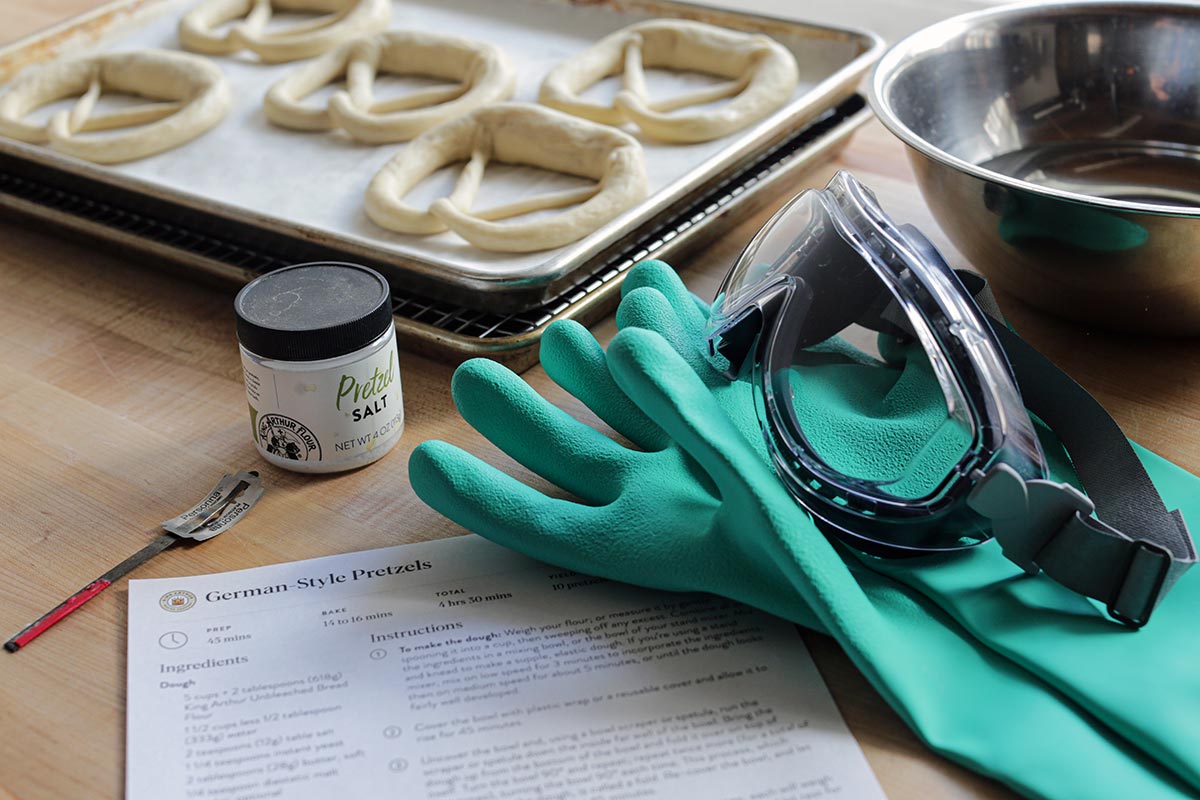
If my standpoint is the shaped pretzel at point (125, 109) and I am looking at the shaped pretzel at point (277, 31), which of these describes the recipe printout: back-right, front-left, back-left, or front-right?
back-right

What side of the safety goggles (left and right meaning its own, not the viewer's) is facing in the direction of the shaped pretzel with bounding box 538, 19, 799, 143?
right

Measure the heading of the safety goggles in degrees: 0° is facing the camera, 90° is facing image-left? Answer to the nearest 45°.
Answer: approximately 45°

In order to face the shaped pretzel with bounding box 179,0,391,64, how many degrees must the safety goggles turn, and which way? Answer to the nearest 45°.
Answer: approximately 90° to its right

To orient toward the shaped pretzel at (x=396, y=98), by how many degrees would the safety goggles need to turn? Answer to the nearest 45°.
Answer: approximately 90° to its right
